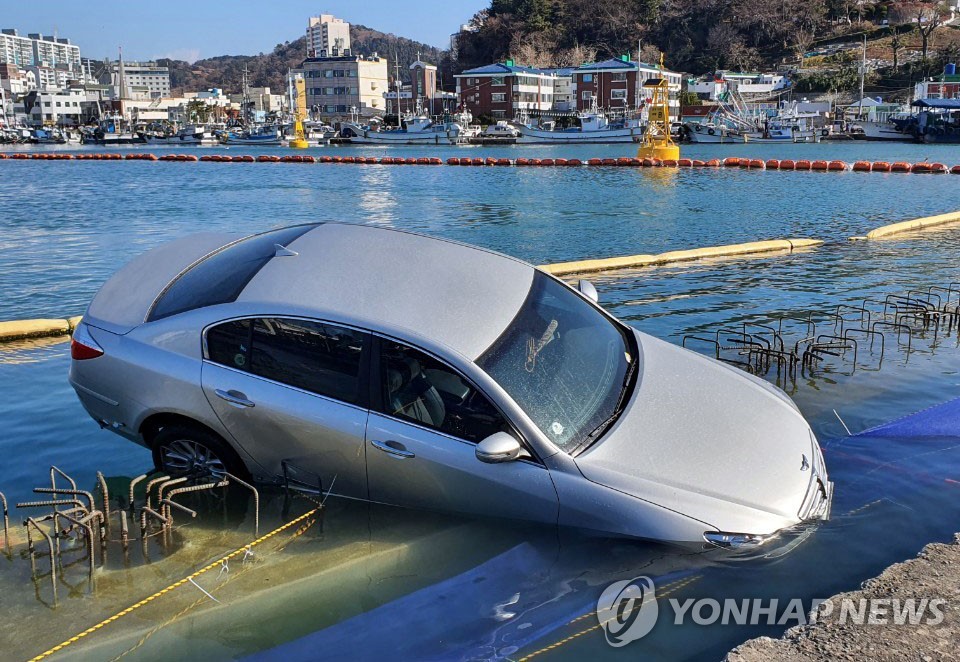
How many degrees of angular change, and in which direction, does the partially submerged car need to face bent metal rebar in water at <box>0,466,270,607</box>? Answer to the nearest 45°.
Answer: approximately 135° to its right

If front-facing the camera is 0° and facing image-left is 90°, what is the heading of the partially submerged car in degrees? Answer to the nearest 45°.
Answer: approximately 315°

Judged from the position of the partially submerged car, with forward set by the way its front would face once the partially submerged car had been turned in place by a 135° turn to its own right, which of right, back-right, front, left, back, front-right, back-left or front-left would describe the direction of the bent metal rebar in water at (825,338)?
back-right

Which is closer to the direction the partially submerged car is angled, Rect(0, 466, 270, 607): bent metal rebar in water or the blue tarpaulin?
the blue tarpaulin

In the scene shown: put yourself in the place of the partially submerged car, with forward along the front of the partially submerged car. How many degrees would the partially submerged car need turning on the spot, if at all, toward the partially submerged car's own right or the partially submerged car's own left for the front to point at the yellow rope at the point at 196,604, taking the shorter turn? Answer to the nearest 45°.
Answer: approximately 90° to the partially submerged car's own right
